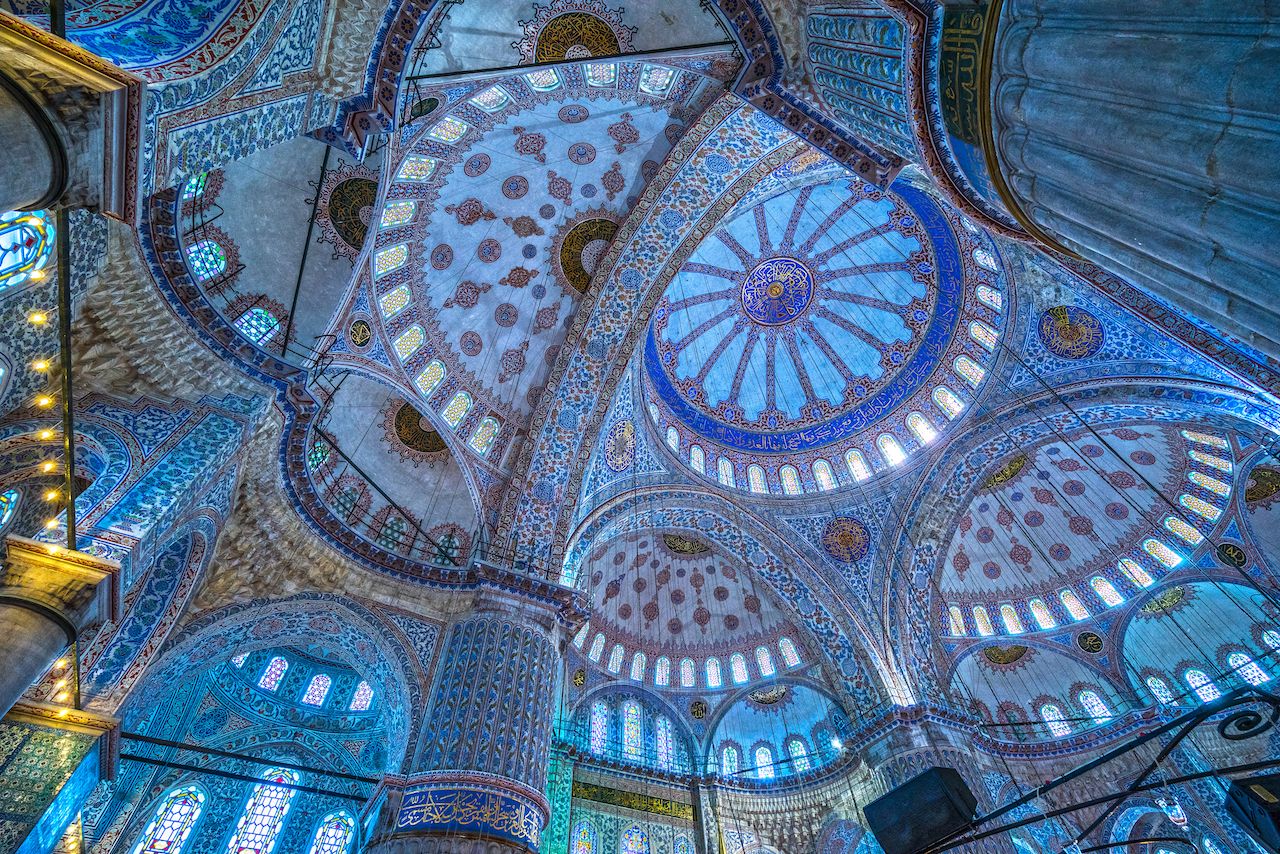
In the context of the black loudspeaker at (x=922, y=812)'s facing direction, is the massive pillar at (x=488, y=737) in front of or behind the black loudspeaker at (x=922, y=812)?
in front

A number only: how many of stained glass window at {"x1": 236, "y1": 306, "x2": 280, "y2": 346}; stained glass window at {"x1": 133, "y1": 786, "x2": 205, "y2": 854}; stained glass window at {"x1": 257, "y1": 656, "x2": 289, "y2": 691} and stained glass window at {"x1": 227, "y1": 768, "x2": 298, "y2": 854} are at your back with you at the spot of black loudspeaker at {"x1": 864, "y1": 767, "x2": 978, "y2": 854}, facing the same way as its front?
0

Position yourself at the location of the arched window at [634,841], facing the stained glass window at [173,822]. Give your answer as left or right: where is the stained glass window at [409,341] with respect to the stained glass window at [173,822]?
left

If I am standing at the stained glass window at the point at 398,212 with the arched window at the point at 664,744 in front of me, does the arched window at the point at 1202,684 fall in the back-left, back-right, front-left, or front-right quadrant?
front-right

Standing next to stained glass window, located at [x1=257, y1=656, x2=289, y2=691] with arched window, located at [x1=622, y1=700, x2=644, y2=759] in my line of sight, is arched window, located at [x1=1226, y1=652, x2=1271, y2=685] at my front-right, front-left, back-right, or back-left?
front-right

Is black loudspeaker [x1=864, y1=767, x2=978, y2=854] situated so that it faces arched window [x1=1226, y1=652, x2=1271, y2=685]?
no
